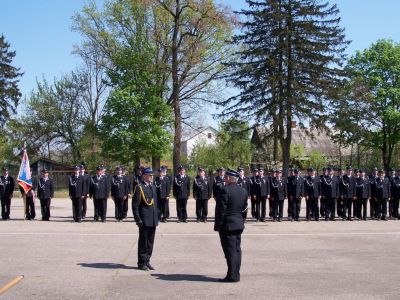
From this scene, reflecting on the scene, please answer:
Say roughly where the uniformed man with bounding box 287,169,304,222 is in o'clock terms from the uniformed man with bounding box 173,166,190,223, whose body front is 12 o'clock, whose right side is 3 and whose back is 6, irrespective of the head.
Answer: the uniformed man with bounding box 287,169,304,222 is roughly at 9 o'clock from the uniformed man with bounding box 173,166,190,223.

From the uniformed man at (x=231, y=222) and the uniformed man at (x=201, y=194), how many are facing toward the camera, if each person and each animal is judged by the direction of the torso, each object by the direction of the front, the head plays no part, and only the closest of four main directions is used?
1

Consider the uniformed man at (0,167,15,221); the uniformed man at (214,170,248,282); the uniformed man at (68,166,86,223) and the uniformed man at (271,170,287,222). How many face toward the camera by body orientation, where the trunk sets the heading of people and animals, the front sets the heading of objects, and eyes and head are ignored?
3

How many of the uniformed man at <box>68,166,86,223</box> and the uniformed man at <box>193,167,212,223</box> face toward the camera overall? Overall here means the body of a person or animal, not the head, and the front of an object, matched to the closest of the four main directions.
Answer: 2

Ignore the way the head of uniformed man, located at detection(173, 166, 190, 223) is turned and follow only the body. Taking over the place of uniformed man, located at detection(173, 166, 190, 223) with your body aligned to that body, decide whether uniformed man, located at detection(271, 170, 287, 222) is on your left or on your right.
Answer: on your left

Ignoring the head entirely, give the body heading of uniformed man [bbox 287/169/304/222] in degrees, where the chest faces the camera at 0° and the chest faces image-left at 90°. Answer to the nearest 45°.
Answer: approximately 0°
